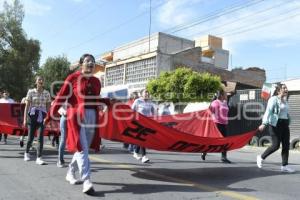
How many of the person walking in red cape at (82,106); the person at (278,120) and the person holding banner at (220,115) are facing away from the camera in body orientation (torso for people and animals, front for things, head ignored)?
0

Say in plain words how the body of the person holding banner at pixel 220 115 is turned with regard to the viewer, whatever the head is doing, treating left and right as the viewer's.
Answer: facing the viewer and to the right of the viewer

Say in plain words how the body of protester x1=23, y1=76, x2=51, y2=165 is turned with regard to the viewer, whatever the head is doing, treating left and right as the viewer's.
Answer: facing the viewer

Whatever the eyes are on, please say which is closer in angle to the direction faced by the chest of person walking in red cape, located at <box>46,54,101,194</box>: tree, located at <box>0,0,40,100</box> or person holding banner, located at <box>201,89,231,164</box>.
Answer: the person holding banner

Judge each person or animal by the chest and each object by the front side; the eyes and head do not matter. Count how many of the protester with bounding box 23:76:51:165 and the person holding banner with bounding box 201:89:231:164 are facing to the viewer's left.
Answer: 0

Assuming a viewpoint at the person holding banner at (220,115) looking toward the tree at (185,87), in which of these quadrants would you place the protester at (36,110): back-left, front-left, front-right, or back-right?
back-left

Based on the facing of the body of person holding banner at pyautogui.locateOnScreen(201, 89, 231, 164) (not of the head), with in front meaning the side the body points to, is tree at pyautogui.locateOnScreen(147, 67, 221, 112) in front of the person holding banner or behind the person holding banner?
behind
